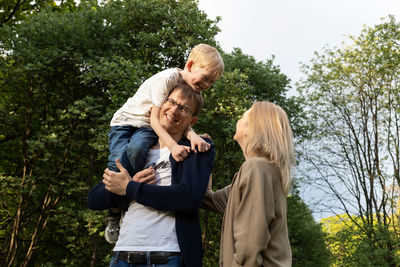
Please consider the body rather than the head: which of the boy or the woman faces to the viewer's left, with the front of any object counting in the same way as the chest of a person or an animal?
the woman

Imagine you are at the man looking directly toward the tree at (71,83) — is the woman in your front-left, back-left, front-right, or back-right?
back-right

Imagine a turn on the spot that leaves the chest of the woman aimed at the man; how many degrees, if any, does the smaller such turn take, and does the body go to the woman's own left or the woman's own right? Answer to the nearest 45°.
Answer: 0° — they already face them

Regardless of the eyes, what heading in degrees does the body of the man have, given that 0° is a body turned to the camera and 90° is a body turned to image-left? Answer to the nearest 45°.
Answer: approximately 45°

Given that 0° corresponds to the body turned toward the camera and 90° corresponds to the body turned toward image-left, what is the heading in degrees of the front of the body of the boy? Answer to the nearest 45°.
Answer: approximately 315°

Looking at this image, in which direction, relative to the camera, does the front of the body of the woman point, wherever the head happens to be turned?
to the viewer's left

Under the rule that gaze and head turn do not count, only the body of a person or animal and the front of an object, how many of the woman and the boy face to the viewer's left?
1
